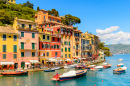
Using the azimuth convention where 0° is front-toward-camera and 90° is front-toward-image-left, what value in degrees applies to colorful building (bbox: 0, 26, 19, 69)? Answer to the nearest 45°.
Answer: approximately 0°

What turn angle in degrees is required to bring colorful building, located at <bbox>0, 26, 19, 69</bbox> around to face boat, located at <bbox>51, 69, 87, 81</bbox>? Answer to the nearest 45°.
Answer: approximately 45° to its left
